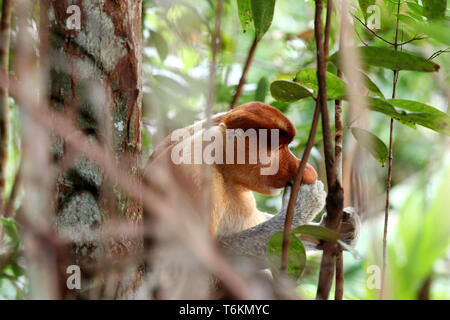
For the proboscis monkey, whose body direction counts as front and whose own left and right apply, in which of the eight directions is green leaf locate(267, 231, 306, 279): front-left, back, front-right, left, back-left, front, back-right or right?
right

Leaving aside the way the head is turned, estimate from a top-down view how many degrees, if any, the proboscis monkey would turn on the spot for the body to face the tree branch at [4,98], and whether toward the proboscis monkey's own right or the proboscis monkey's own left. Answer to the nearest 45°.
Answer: approximately 180°

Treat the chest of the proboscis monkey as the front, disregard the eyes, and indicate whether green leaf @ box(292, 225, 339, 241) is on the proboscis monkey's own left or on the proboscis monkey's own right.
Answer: on the proboscis monkey's own right

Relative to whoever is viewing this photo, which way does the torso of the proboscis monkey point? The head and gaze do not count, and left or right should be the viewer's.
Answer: facing to the right of the viewer

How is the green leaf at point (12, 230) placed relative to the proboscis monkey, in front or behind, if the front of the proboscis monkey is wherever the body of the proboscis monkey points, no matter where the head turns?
behind
